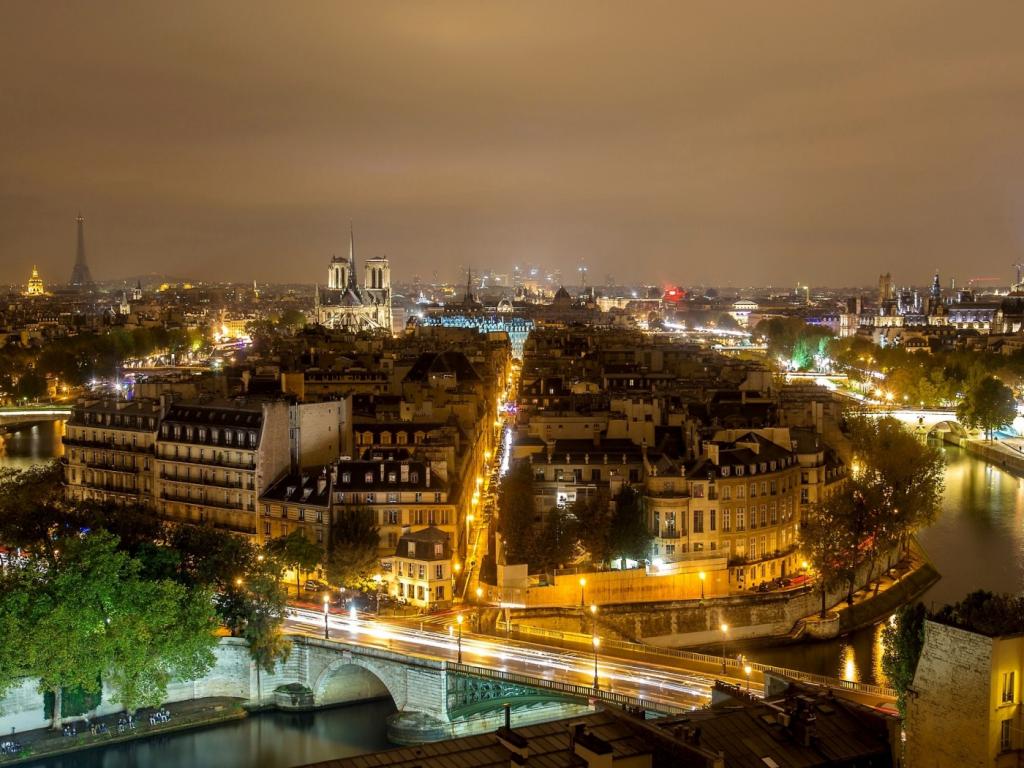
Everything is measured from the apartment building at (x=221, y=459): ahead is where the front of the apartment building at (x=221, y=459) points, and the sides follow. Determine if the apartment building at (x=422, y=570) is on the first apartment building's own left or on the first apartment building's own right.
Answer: on the first apartment building's own left

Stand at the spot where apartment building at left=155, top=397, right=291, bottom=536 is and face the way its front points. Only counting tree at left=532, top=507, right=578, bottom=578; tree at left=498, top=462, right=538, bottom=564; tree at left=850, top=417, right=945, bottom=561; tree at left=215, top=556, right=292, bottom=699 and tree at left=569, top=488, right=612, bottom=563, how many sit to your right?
0

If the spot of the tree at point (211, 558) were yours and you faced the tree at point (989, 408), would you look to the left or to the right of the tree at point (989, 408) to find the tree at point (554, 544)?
right

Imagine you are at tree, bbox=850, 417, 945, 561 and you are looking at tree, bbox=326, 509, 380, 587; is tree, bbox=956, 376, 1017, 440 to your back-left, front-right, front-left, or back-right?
back-right

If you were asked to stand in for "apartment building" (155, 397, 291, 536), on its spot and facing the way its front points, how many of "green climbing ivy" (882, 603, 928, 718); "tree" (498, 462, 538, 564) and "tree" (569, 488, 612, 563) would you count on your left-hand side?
3

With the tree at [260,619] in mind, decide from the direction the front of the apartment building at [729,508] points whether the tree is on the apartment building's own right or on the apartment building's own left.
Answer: on the apartment building's own right

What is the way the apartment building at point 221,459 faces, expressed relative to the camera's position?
facing the viewer and to the left of the viewer

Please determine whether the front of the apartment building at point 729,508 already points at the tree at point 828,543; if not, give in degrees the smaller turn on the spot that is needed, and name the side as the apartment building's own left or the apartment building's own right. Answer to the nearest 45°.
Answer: approximately 45° to the apartment building's own left

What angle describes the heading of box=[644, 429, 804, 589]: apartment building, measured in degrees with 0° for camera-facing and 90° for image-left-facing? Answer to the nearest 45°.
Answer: approximately 315°

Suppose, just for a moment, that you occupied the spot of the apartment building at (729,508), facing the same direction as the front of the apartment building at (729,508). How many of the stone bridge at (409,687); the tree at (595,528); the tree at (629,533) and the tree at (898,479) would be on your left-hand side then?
1

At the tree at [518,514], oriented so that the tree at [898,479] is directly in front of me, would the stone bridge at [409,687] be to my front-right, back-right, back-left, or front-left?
back-right

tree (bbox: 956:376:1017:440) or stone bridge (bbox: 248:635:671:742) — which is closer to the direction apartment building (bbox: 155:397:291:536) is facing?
the stone bridge

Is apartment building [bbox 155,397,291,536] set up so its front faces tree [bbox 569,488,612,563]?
no

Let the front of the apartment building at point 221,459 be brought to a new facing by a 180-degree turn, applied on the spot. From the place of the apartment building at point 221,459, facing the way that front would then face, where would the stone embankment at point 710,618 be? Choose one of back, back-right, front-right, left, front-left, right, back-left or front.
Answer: right

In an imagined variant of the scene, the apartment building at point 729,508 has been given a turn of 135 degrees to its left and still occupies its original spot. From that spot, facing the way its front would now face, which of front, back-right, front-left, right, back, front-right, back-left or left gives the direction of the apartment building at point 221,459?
left

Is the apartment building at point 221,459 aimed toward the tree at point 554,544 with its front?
no

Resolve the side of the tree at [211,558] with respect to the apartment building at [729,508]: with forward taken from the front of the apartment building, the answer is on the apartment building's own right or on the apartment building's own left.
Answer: on the apartment building's own right

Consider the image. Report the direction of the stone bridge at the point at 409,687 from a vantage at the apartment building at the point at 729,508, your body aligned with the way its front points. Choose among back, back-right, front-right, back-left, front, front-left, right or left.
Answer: right

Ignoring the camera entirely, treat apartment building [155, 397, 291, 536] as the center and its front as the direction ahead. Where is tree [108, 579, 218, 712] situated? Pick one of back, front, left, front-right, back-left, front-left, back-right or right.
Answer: front-left

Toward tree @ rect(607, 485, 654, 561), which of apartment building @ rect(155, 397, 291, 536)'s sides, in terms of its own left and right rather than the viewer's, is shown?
left
